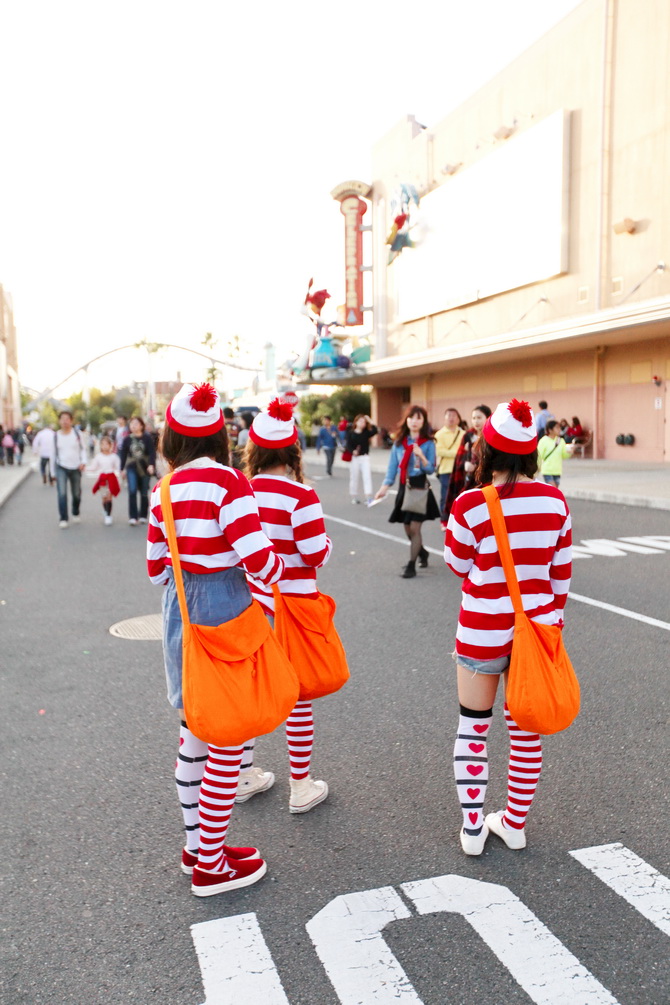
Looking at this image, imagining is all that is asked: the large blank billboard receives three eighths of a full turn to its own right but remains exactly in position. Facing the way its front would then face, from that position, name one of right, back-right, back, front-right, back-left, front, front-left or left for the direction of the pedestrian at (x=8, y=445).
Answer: left

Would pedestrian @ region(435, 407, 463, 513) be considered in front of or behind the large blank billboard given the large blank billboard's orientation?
in front

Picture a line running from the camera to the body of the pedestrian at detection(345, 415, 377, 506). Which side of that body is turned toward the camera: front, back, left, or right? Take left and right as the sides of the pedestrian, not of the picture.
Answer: front

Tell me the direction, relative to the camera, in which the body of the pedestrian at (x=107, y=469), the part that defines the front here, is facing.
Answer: toward the camera

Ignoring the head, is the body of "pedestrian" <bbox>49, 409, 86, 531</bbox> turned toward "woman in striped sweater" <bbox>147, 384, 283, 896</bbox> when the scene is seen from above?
yes

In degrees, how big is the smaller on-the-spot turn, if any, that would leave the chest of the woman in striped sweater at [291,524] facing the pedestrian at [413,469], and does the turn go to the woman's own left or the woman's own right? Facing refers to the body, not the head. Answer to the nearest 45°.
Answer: approximately 45° to the woman's own left

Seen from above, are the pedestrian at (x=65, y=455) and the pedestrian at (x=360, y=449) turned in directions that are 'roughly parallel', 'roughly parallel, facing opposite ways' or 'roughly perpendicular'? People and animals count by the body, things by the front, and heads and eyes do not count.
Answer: roughly parallel

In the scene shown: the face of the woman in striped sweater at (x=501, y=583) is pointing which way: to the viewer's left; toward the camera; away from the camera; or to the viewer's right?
away from the camera

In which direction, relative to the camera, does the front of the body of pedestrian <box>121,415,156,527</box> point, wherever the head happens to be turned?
toward the camera

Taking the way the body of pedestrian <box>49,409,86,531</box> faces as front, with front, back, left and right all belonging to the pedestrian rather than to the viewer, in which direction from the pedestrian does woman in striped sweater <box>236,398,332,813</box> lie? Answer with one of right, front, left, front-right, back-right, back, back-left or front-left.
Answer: front

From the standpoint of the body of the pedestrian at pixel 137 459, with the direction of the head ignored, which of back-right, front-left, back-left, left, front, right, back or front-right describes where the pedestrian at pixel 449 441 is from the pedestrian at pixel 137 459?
front-left

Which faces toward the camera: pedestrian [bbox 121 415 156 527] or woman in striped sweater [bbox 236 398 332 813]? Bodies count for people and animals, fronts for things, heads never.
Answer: the pedestrian

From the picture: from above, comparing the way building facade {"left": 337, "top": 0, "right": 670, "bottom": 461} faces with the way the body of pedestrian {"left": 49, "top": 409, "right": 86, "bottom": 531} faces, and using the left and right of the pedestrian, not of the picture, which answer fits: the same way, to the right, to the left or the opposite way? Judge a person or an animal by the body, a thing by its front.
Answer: to the right

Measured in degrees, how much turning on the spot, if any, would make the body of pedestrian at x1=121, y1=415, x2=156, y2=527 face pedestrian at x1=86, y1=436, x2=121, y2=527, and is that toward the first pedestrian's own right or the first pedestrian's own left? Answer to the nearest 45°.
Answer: approximately 135° to the first pedestrian's own right

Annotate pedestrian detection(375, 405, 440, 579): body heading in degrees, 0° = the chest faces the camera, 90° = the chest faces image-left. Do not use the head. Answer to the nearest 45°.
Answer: approximately 0°

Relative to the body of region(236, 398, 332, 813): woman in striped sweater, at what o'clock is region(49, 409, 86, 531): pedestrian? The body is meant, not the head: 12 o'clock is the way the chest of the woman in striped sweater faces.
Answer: The pedestrian is roughly at 10 o'clock from the woman in striped sweater.
